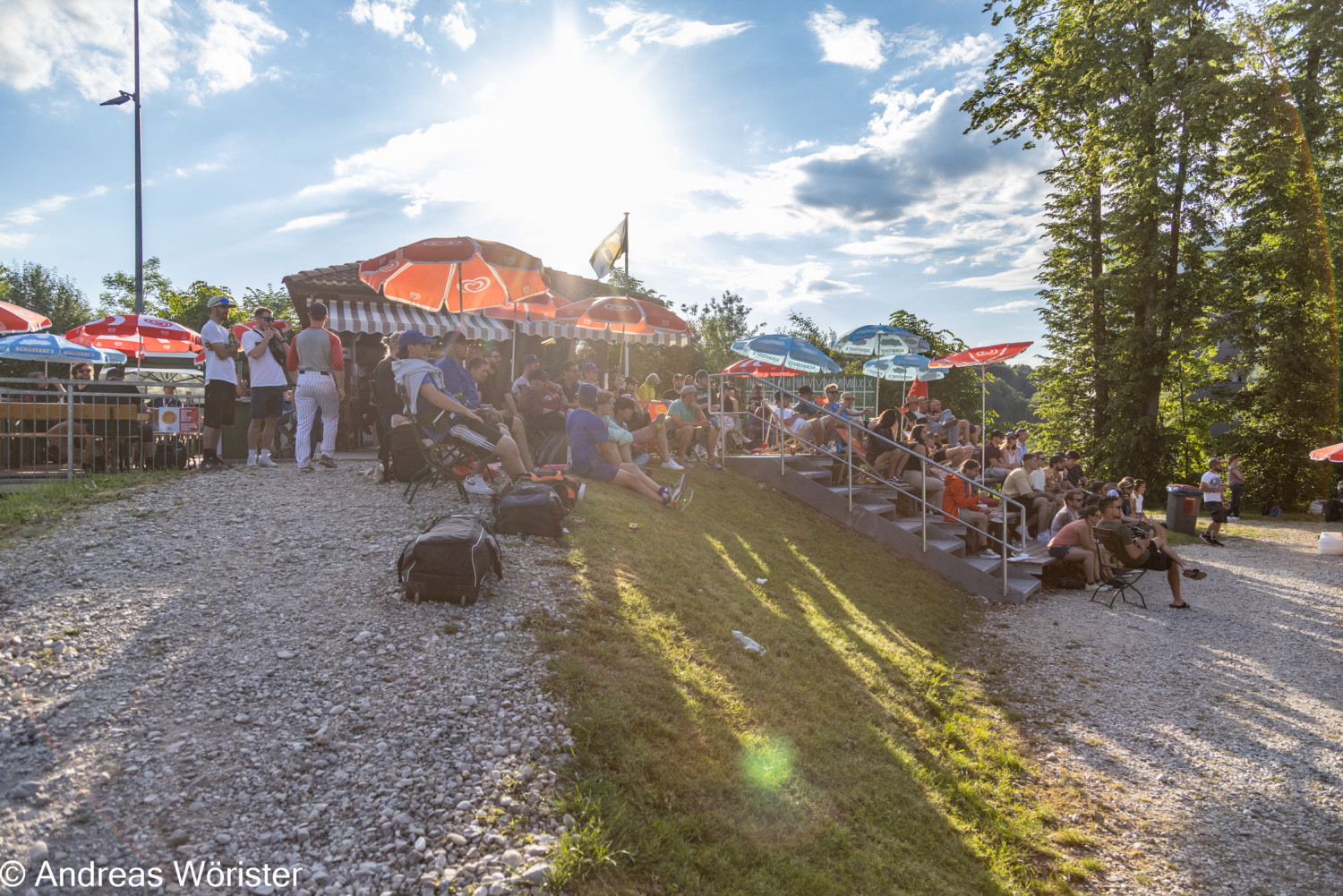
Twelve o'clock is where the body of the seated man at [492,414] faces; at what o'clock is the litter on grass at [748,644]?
The litter on grass is roughly at 2 o'clock from the seated man.

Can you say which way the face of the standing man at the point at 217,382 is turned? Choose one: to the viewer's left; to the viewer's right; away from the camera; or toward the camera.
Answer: to the viewer's right

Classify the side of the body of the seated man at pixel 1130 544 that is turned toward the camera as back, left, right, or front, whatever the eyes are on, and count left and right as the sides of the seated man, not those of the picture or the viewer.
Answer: right

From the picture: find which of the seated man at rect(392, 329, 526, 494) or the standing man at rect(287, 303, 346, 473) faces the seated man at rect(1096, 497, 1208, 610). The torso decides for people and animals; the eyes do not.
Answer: the seated man at rect(392, 329, 526, 494)

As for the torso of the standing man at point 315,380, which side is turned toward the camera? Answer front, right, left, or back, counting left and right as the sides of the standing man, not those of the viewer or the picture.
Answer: back

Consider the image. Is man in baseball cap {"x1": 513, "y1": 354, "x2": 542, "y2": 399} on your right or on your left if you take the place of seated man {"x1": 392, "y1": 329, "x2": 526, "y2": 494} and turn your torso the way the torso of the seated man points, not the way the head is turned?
on your left

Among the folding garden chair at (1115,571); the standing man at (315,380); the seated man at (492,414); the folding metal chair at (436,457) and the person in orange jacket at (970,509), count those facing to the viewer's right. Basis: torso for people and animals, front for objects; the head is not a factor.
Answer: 4

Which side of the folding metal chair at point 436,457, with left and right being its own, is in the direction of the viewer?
right

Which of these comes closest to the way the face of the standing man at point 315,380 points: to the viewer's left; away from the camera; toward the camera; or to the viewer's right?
away from the camera

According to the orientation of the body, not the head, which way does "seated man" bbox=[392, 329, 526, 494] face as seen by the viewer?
to the viewer's right

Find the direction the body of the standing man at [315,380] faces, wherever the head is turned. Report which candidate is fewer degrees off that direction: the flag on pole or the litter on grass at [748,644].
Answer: the flag on pole

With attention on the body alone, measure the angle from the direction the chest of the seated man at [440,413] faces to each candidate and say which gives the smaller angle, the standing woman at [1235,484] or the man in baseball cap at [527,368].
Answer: the standing woman

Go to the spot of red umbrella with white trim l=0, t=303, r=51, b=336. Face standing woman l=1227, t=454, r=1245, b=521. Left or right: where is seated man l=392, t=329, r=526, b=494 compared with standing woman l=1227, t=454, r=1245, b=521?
right

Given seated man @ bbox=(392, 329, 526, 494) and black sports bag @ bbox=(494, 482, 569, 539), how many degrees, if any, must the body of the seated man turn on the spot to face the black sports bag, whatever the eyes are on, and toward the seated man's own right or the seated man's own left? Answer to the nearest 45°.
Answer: approximately 45° to the seated man's own right

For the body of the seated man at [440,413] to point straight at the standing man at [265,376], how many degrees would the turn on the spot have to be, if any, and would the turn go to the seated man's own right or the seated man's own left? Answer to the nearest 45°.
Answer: approximately 135° to the seated man's own left
